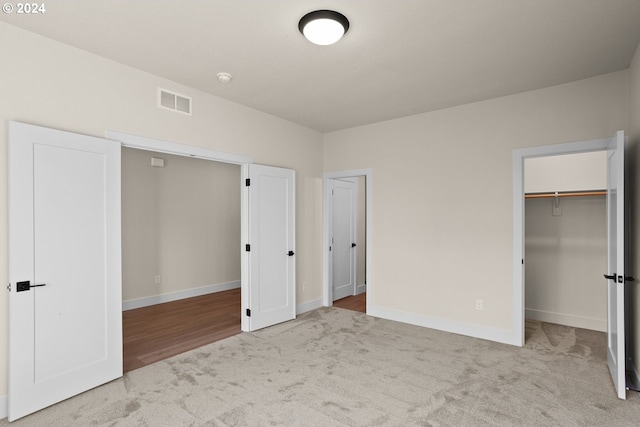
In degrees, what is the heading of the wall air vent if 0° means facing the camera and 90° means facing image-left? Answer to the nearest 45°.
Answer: approximately 315°

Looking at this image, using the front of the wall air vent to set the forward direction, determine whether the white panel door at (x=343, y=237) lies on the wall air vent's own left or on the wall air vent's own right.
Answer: on the wall air vent's own left

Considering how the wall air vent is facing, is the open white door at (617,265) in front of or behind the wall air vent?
in front

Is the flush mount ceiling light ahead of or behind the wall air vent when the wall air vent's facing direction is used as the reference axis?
ahead
